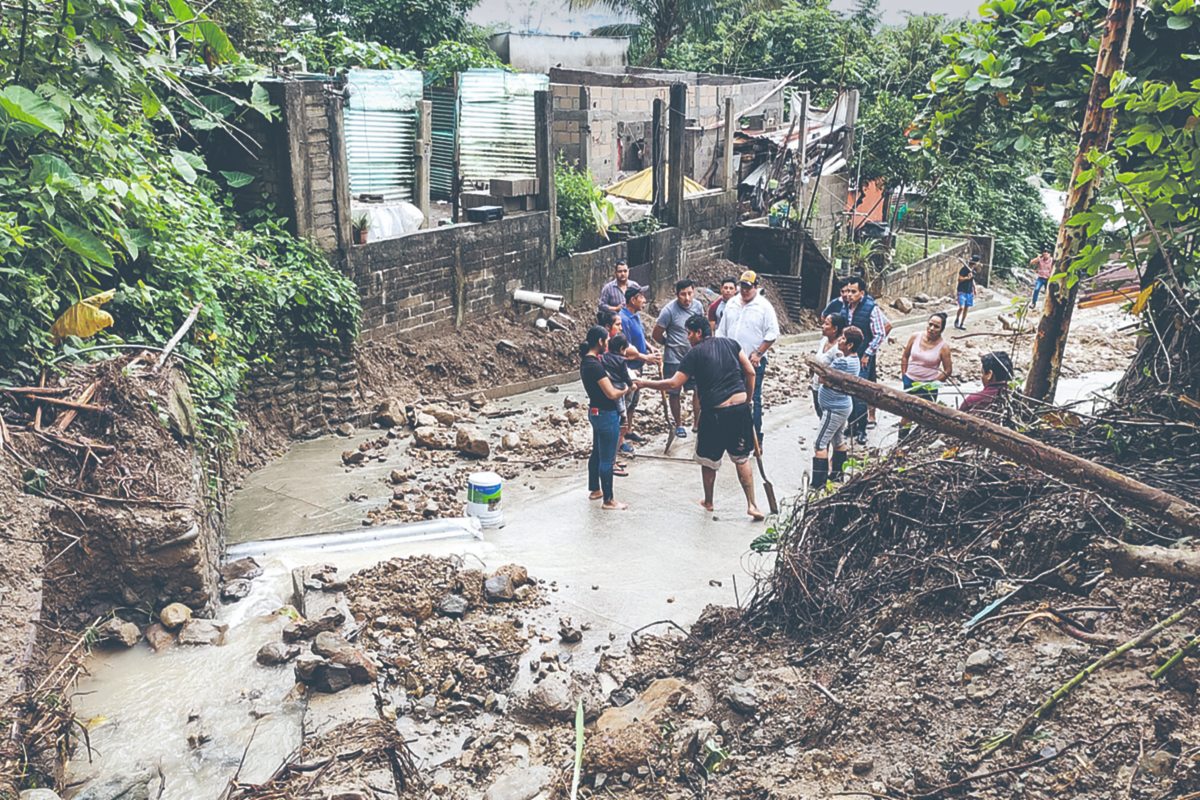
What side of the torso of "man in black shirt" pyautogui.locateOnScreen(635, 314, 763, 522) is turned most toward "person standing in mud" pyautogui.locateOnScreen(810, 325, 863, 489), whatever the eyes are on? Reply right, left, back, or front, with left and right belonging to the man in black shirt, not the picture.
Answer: right

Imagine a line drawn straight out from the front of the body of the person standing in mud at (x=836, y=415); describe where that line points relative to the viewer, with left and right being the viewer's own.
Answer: facing away from the viewer and to the left of the viewer

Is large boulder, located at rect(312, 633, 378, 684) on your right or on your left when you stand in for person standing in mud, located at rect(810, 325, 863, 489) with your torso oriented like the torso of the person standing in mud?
on your left

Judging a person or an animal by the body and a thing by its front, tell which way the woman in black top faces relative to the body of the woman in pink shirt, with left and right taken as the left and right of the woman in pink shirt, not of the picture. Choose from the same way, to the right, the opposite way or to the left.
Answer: to the left

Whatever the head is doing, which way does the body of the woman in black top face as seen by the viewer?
to the viewer's right

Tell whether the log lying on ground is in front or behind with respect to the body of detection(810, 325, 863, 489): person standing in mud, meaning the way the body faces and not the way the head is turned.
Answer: behind

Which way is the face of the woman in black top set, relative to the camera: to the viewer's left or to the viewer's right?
to the viewer's right

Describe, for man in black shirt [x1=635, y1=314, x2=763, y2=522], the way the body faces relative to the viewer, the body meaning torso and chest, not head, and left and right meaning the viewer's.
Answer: facing away from the viewer and to the left of the viewer

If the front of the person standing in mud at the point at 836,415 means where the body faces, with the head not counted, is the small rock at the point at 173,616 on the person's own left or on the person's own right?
on the person's own left

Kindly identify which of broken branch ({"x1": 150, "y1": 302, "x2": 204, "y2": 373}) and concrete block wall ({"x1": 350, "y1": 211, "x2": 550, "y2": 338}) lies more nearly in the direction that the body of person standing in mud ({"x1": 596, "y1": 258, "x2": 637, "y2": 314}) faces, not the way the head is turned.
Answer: the broken branch
